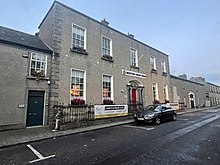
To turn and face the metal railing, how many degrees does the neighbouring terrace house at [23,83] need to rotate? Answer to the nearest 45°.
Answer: approximately 45° to its left

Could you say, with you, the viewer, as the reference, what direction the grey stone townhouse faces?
facing the viewer and to the right of the viewer

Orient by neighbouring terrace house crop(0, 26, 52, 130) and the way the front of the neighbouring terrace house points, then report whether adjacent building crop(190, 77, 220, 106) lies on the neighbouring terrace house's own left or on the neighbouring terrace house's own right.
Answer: on the neighbouring terrace house's own left

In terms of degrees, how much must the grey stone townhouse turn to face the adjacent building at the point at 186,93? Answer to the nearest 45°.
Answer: approximately 90° to its left

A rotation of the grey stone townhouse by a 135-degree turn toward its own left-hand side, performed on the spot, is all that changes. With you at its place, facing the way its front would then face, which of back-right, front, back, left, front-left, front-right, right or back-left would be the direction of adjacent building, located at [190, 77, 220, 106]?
front-right

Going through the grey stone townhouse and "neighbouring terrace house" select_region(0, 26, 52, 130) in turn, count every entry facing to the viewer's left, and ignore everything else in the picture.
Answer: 0
